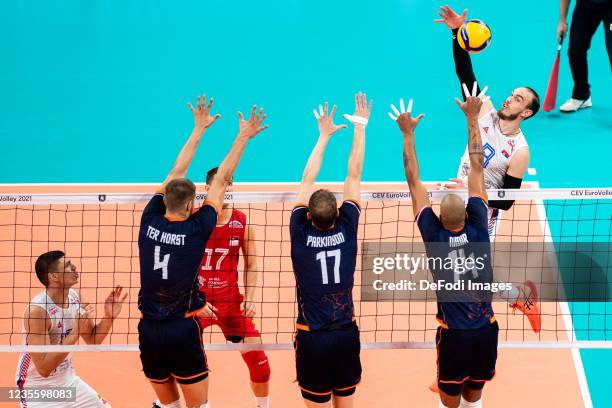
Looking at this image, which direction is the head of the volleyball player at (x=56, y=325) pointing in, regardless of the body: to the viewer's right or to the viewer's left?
to the viewer's right

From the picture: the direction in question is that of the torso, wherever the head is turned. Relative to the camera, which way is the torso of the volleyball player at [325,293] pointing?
away from the camera

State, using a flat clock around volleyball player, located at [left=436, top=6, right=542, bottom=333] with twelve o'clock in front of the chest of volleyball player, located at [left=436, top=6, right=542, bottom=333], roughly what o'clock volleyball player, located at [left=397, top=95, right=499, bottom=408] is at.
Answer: volleyball player, located at [left=397, top=95, right=499, bottom=408] is roughly at 11 o'clock from volleyball player, located at [left=436, top=6, right=542, bottom=333].

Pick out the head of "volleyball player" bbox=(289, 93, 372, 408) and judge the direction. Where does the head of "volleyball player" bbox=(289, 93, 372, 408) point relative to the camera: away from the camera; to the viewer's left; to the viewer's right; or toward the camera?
away from the camera

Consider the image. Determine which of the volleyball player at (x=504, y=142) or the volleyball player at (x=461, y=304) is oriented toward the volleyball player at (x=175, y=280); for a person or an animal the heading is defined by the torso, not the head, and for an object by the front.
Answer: the volleyball player at (x=504, y=142)

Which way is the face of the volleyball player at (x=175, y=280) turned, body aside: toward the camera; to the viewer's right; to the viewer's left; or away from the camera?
away from the camera

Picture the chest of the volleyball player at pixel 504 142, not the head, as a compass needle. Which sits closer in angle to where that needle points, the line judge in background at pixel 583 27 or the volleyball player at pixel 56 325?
the volleyball player

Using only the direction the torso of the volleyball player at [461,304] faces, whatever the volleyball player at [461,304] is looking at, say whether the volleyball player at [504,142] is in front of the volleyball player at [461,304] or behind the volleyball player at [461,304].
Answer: in front

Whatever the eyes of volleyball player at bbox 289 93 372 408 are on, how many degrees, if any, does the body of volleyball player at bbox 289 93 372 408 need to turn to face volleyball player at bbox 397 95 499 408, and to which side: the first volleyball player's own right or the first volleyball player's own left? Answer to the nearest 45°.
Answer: approximately 90° to the first volleyball player's own right

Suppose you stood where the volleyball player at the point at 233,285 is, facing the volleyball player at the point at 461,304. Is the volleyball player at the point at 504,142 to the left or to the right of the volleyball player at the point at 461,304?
left

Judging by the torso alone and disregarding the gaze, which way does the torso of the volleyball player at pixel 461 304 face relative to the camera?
away from the camera

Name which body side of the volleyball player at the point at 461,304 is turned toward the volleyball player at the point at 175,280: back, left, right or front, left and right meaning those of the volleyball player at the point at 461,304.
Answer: left

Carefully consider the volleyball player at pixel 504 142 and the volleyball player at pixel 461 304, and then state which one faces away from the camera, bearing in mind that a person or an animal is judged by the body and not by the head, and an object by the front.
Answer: the volleyball player at pixel 461 304

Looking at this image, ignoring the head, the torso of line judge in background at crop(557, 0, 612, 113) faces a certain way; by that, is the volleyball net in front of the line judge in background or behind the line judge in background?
in front

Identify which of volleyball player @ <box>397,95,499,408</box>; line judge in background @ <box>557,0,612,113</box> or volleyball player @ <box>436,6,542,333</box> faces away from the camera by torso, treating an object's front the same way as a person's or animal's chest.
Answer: volleyball player @ <box>397,95,499,408</box>
